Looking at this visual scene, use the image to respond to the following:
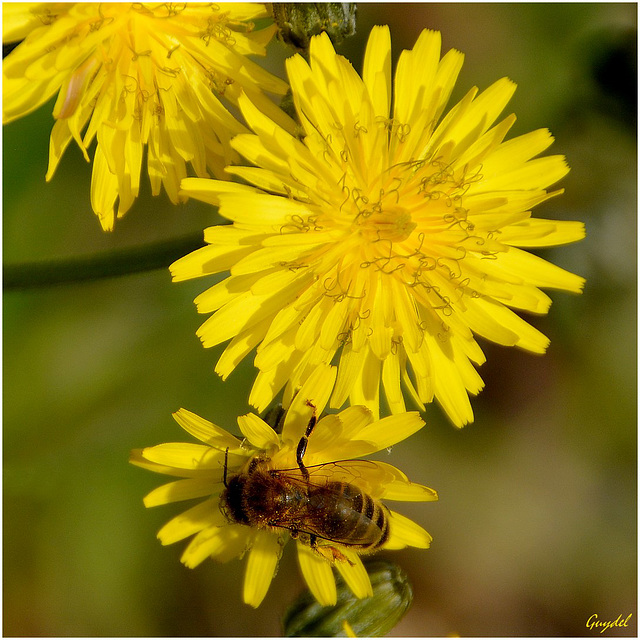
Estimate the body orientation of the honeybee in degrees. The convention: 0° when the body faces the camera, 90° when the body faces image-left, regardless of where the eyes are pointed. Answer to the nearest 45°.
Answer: approximately 90°
